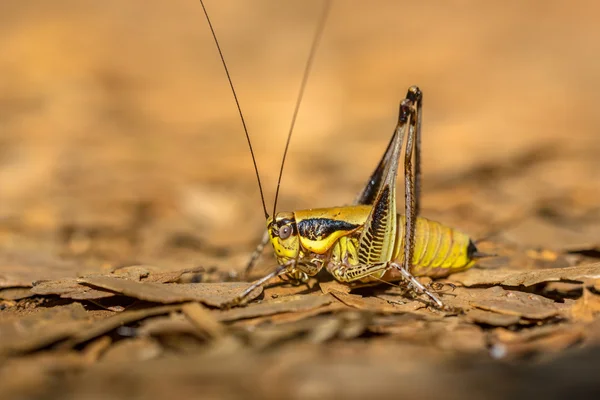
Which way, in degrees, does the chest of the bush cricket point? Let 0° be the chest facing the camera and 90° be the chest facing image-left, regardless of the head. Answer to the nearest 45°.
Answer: approximately 90°

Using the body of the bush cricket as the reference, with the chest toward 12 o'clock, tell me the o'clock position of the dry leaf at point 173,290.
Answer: The dry leaf is roughly at 11 o'clock from the bush cricket.

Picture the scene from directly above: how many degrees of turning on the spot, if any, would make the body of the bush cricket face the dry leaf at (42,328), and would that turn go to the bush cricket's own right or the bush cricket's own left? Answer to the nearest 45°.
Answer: approximately 45° to the bush cricket's own left

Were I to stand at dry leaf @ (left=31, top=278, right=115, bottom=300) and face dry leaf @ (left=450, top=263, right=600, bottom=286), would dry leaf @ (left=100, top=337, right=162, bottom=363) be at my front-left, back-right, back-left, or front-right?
front-right

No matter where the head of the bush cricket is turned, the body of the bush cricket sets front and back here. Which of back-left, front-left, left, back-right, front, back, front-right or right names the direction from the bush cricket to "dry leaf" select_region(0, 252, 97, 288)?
front
